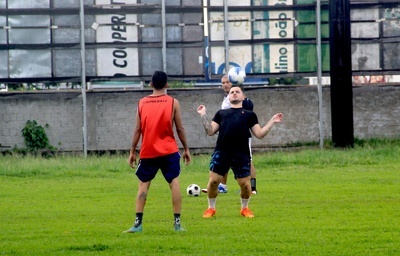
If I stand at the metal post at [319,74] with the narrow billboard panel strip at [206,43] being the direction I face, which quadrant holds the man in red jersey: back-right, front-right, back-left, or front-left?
front-left

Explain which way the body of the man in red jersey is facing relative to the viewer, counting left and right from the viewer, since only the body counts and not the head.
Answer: facing away from the viewer

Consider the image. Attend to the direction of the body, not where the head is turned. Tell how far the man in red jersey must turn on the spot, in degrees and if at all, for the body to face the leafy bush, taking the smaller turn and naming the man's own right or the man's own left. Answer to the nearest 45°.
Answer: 0° — they already face it

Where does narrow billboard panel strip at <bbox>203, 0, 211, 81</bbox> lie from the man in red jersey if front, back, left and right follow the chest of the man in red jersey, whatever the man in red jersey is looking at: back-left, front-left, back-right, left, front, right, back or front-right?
front

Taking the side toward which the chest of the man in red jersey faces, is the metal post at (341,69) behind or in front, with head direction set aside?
in front

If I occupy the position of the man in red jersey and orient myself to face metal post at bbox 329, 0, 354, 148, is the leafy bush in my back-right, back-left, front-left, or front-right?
front-left

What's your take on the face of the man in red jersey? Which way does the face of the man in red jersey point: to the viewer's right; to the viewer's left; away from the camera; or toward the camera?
away from the camera

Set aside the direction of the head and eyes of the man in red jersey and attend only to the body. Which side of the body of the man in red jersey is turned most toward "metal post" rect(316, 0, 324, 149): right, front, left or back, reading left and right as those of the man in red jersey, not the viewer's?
front
